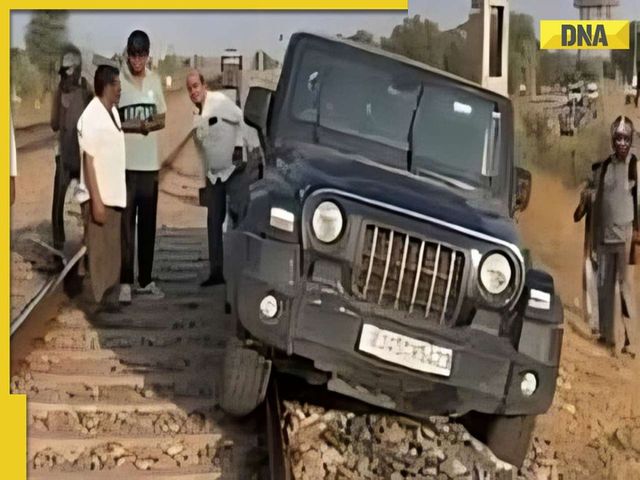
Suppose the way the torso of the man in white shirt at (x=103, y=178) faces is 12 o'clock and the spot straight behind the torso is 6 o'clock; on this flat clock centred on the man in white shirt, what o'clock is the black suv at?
The black suv is roughly at 1 o'clock from the man in white shirt.

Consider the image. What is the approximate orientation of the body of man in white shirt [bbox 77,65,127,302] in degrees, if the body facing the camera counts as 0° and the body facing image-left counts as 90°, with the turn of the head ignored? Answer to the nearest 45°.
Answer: approximately 270°

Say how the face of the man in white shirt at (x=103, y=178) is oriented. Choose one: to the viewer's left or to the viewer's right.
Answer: to the viewer's right

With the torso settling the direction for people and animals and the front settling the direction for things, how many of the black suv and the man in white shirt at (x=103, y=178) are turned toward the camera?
1

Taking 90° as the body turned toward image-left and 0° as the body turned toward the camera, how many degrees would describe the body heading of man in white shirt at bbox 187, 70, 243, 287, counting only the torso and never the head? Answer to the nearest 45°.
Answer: approximately 45°

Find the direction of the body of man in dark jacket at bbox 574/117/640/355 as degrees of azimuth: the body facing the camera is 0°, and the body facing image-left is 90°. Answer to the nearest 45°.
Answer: approximately 0°
